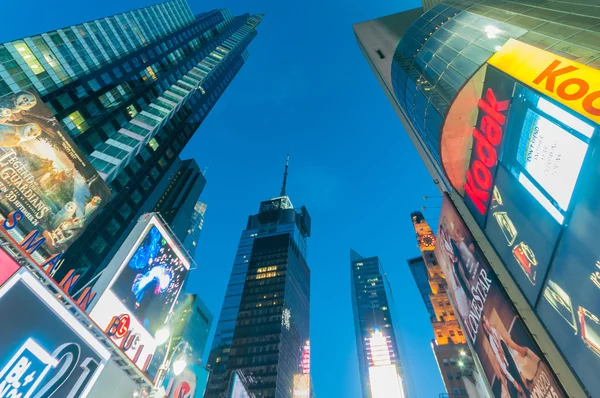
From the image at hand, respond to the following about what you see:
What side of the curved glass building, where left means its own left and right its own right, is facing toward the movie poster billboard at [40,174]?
front

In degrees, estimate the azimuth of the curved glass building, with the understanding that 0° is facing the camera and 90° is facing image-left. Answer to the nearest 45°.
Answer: approximately 45°

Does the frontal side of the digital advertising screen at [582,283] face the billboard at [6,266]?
yes

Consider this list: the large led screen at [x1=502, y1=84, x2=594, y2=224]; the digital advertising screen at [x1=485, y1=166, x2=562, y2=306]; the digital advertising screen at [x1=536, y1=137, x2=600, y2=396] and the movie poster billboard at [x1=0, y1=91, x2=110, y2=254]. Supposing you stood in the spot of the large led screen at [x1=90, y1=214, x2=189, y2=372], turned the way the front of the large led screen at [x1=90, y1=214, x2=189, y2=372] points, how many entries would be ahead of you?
3

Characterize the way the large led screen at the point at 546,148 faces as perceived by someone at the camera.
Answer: facing the viewer and to the left of the viewer

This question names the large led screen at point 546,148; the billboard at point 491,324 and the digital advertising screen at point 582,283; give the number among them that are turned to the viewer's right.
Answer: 0

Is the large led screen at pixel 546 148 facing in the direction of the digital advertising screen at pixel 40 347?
yes

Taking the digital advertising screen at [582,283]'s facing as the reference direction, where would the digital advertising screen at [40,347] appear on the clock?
the digital advertising screen at [40,347] is roughly at 12 o'clock from the digital advertising screen at [582,283].

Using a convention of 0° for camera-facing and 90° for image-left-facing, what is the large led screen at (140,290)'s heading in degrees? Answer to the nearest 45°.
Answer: approximately 315°

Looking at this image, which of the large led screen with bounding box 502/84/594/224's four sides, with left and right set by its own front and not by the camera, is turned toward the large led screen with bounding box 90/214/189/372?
front

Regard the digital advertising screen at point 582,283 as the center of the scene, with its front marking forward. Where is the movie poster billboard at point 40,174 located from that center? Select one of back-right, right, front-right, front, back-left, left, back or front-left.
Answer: front

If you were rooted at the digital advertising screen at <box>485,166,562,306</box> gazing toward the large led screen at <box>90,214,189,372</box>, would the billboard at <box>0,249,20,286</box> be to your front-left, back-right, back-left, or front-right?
front-left

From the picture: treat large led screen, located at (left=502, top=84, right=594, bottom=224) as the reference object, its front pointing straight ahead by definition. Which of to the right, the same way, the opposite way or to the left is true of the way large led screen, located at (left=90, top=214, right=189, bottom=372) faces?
the opposite way

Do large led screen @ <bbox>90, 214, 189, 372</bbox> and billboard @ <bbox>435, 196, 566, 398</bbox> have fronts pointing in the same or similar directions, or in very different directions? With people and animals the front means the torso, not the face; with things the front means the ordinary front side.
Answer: very different directions

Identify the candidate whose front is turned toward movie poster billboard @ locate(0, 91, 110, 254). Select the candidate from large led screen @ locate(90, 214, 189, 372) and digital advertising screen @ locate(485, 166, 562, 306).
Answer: the digital advertising screen
